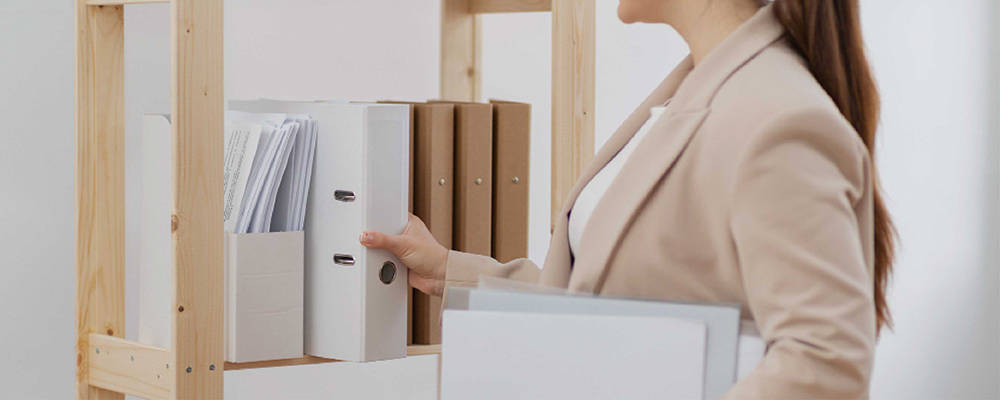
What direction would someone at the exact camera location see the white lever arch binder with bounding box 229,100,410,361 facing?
facing the viewer and to the right of the viewer

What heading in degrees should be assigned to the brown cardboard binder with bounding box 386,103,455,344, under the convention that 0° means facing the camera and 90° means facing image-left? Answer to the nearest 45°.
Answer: approximately 315°

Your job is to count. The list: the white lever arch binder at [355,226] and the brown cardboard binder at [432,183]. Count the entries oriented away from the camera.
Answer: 0
